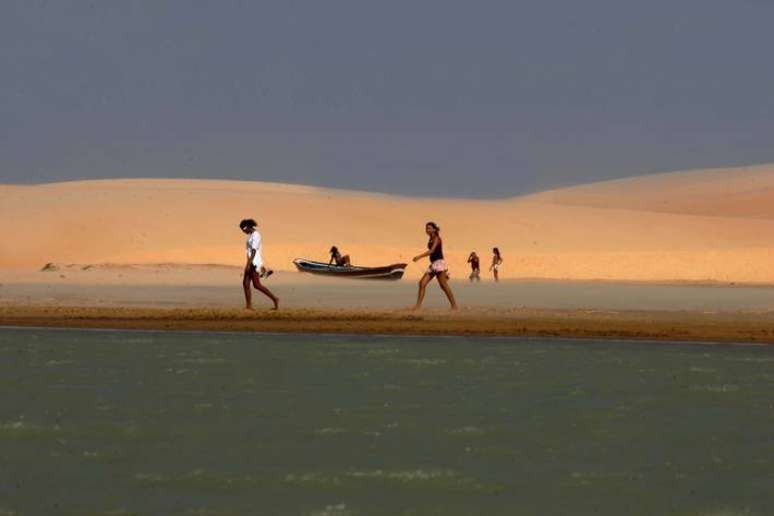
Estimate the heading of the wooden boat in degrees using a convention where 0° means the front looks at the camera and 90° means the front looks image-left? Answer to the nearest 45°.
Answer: approximately 90°
